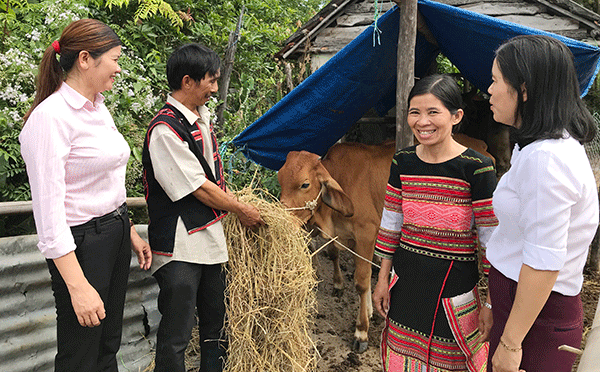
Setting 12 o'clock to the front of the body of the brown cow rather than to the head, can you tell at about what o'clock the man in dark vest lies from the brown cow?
The man in dark vest is roughly at 11 o'clock from the brown cow.

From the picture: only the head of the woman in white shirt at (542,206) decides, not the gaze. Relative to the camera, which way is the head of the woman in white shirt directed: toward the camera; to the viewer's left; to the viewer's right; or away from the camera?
to the viewer's left

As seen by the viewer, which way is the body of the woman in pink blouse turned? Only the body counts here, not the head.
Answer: to the viewer's right

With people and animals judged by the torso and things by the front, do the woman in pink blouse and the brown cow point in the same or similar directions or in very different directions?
very different directions

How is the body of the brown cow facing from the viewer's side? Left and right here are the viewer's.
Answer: facing the viewer and to the left of the viewer

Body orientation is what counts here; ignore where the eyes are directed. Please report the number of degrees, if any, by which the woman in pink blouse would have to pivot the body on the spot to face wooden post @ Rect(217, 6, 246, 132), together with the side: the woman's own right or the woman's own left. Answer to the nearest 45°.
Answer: approximately 45° to the woman's own left

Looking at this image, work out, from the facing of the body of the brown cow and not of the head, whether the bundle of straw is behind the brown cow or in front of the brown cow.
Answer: in front

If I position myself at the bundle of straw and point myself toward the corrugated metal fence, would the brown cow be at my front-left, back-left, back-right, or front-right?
back-right

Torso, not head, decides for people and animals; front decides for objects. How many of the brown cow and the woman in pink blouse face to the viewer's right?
1

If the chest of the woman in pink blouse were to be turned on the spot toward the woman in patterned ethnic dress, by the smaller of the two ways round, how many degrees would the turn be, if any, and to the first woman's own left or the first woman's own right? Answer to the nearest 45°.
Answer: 0° — they already face them

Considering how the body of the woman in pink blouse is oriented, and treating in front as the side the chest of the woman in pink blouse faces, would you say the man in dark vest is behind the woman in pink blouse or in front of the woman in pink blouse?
in front
